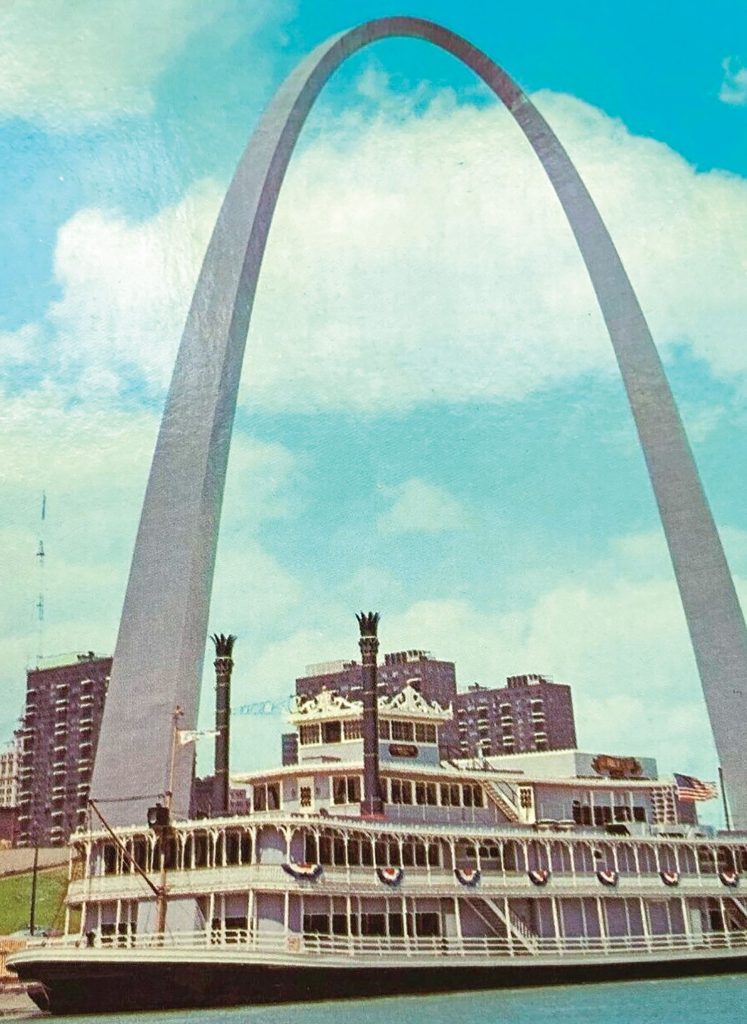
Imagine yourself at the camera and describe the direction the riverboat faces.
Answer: facing the viewer and to the left of the viewer
